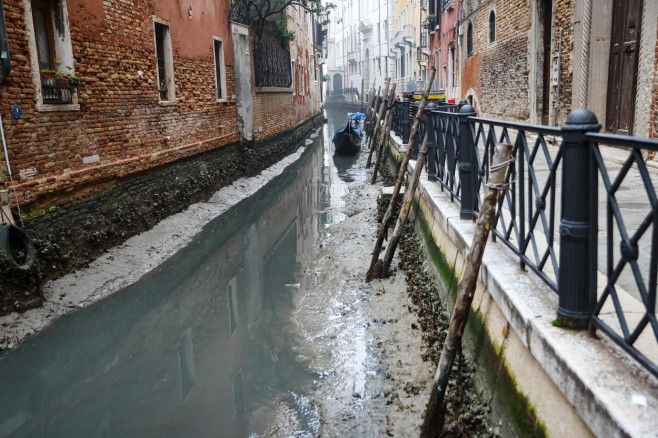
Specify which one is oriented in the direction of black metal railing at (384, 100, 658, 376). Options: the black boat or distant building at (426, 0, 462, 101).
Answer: the black boat

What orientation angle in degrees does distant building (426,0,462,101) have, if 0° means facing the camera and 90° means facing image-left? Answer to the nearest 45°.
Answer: approximately 90°

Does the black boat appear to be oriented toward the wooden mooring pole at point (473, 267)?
yes

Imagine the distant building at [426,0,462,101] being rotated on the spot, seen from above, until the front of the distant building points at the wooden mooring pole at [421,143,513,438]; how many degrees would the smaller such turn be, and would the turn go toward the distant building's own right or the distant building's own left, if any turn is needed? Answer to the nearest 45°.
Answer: approximately 90° to the distant building's own left

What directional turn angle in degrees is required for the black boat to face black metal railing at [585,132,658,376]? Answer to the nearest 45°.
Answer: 0° — it already faces it

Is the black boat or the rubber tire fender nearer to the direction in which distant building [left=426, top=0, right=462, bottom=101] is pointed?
the black boat

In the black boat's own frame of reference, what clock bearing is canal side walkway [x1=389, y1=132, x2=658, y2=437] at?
The canal side walkway is roughly at 12 o'clock from the black boat.

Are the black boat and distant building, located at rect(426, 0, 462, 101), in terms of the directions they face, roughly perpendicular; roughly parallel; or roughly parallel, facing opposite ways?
roughly perpendicular
